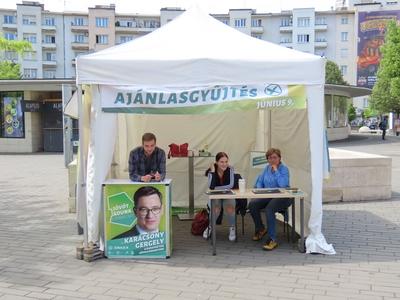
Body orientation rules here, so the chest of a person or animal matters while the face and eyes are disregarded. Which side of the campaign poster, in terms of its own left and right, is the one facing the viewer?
front

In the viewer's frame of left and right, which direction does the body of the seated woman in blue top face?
facing the viewer and to the left of the viewer

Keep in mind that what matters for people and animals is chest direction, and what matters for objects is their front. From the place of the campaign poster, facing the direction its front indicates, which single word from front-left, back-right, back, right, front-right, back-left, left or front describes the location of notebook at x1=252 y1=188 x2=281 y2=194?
left

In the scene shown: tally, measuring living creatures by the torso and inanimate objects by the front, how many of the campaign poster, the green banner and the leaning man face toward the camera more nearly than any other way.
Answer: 3

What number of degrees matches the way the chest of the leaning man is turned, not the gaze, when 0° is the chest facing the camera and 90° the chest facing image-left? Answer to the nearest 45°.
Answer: approximately 0°

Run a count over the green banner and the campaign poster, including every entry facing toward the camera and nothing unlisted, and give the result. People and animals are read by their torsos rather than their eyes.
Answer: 2

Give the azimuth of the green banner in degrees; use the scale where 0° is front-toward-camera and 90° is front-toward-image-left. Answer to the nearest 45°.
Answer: approximately 0°

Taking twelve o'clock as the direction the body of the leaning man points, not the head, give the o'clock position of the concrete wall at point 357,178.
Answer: The concrete wall is roughly at 8 o'clock from the leaning man.

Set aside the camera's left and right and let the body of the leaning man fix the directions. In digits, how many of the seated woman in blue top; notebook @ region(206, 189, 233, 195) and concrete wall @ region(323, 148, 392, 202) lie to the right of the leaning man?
0

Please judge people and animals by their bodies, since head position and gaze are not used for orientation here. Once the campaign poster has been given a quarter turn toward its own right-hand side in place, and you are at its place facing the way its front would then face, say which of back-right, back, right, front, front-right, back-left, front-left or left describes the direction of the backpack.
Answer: back-right

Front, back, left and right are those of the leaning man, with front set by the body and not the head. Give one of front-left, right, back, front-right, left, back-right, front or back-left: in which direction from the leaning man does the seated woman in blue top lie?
left

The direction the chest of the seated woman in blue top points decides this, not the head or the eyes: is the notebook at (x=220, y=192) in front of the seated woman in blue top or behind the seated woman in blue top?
in front
